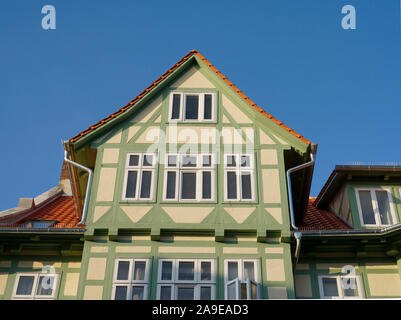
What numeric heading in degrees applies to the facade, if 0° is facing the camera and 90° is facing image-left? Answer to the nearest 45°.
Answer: approximately 0°
